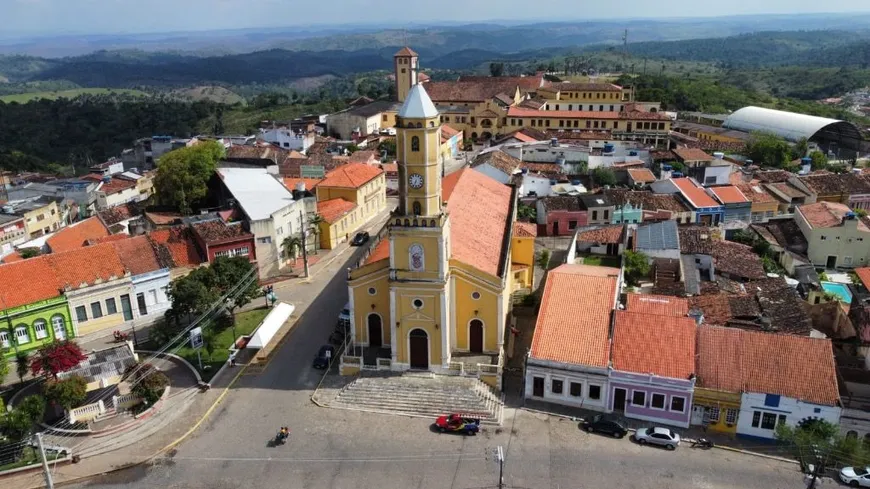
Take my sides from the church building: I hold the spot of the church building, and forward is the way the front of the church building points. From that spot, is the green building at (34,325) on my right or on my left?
on my right

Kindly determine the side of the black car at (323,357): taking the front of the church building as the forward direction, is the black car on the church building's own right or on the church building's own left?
on the church building's own right

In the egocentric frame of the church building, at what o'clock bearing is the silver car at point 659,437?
The silver car is roughly at 10 o'clock from the church building.

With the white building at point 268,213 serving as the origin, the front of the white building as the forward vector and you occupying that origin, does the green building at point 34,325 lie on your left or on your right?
on your right

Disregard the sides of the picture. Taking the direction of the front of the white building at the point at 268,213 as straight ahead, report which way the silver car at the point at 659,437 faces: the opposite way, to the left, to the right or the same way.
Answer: the opposite way

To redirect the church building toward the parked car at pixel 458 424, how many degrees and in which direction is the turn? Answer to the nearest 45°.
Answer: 0° — it already faces it

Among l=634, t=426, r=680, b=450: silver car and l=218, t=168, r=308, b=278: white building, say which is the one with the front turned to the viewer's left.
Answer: the silver car

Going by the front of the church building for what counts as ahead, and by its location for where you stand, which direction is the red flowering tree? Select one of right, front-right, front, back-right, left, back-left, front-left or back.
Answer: right

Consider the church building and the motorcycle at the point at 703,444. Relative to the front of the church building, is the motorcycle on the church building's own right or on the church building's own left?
on the church building's own left

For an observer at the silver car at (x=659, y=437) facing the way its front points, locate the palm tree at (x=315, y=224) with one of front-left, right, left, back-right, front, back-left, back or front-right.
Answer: front-right

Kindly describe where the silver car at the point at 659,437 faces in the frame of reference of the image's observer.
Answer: facing to the left of the viewer

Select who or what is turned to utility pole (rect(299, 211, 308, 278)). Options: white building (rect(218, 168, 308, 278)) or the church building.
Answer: the white building

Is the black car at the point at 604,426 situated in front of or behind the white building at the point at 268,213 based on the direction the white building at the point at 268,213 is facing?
in front

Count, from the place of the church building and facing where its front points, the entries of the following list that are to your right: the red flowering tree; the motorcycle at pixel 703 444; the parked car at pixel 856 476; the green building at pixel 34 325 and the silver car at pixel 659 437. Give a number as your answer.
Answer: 2

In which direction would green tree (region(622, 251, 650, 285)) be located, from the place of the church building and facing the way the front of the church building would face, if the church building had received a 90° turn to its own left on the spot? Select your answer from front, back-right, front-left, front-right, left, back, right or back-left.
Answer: front-left

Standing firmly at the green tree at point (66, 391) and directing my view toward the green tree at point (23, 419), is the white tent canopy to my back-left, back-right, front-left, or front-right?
back-left
